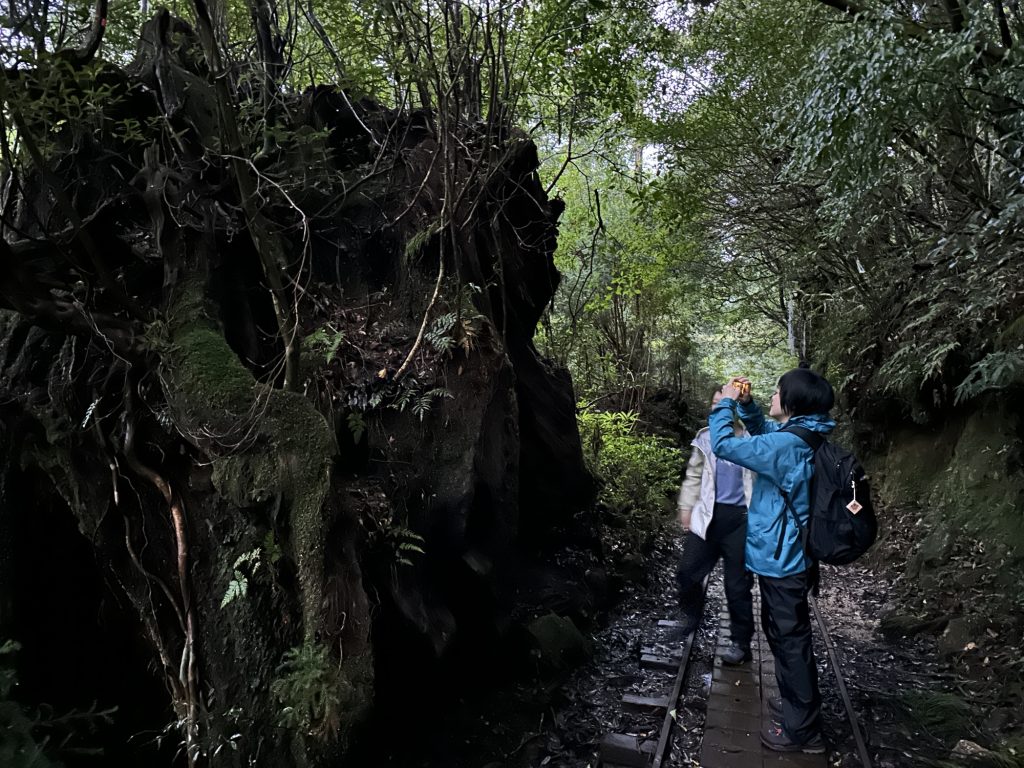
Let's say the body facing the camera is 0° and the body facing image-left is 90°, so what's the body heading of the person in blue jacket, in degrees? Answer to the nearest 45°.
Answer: approximately 90°

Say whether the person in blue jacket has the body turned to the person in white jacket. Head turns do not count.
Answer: no

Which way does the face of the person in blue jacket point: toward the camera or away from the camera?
away from the camera
